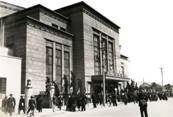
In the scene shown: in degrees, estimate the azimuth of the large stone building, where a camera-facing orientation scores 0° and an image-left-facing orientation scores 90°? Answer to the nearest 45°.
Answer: approximately 315°

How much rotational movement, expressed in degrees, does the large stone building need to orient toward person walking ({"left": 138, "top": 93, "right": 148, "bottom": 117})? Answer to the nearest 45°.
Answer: approximately 45° to its right
